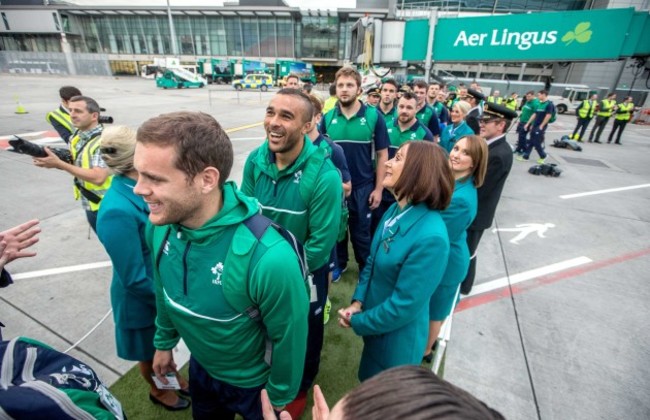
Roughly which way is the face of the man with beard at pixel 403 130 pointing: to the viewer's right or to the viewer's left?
to the viewer's left

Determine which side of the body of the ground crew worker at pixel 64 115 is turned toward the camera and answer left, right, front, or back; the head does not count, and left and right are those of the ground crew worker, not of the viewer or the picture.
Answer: right

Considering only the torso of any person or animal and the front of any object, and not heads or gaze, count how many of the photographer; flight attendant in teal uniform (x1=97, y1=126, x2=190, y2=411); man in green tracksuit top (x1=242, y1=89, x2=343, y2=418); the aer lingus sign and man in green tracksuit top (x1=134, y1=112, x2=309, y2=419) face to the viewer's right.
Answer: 1

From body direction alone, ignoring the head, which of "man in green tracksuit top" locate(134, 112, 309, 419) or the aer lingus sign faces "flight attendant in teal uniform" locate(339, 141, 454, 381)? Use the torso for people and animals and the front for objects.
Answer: the aer lingus sign

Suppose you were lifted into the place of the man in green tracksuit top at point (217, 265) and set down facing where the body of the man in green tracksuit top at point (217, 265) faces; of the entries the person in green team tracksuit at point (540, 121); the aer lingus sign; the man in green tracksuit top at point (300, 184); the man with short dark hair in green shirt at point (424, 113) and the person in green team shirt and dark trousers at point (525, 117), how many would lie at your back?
5

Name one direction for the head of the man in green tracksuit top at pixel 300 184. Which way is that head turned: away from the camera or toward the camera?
toward the camera

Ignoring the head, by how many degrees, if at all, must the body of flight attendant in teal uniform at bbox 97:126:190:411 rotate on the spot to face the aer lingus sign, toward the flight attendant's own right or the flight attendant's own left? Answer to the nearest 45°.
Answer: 0° — they already face it

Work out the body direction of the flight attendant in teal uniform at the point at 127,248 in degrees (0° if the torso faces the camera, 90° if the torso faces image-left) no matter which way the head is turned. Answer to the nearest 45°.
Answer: approximately 270°

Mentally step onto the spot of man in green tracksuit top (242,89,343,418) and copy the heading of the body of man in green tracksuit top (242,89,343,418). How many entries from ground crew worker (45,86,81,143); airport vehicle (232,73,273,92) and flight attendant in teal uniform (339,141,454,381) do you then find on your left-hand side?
1

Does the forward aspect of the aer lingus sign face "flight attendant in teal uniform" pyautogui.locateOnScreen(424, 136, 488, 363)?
yes

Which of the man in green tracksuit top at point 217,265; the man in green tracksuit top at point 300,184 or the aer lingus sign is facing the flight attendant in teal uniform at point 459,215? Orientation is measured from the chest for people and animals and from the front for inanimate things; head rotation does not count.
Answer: the aer lingus sign

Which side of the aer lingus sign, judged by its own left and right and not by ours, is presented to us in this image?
front

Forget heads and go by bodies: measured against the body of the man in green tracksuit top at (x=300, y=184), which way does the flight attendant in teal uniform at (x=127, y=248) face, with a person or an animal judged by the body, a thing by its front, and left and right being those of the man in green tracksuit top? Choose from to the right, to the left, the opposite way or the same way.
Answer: the opposite way

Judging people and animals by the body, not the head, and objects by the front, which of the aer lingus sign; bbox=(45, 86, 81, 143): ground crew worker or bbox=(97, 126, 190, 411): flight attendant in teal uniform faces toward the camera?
the aer lingus sign
